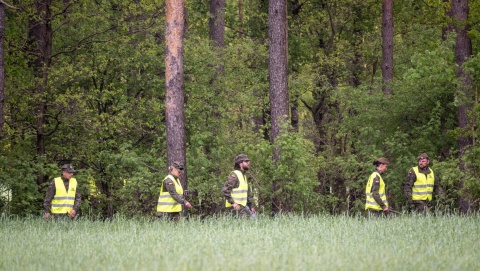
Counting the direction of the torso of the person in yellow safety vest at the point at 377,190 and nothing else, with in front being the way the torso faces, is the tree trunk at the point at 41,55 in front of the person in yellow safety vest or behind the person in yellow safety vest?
behind
